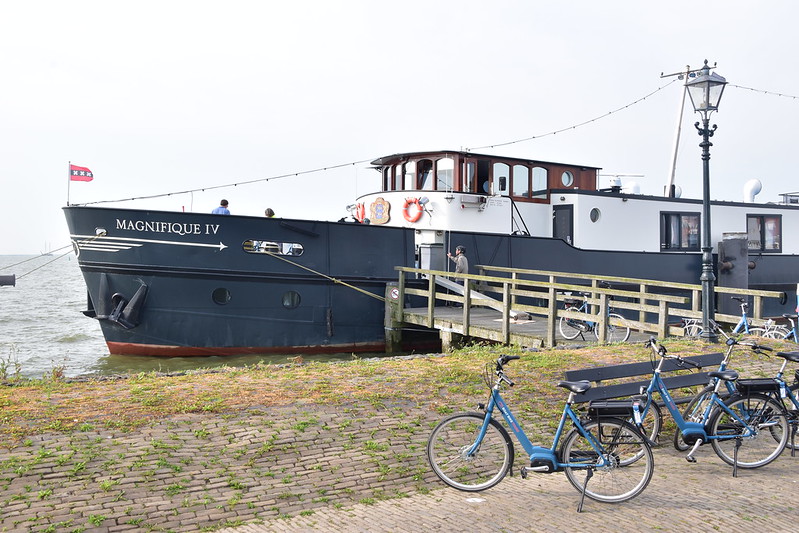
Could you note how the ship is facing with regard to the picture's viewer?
facing the viewer and to the left of the viewer

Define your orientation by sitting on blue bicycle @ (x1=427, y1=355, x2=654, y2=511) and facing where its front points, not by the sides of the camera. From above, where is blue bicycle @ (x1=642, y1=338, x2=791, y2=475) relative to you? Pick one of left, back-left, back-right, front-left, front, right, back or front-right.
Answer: back-right

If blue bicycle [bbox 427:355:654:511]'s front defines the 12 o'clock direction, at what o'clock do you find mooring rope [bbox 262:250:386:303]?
The mooring rope is roughly at 2 o'clock from the blue bicycle.

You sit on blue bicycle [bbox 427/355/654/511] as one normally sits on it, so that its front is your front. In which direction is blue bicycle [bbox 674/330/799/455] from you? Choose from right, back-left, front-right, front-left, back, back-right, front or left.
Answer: back-right

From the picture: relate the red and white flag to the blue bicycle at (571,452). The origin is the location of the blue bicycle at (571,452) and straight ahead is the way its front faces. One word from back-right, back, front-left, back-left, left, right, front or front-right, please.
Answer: front-right

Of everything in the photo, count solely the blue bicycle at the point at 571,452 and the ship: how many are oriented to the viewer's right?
0

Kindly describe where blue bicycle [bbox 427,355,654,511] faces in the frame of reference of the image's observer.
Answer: facing to the left of the viewer

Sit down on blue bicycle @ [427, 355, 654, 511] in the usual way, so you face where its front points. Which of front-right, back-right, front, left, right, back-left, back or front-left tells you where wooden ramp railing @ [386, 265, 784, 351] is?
right

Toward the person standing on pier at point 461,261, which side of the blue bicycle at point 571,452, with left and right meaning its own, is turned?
right

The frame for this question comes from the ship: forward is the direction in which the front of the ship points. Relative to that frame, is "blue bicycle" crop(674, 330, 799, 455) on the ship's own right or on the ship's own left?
on the ship's own left

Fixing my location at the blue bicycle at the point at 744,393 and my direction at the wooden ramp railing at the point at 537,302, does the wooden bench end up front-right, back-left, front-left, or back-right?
front-left

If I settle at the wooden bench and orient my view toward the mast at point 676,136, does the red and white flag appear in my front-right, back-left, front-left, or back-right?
front-left

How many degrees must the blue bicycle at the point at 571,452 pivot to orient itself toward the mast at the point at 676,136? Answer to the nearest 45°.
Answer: approximately 90° to its right
